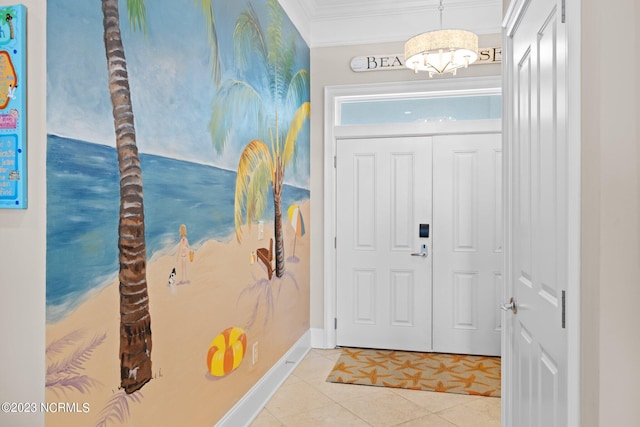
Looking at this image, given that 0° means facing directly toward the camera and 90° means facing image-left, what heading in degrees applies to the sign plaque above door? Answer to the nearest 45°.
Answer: approximately 0°

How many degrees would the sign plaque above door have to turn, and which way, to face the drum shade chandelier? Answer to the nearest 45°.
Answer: approximately 45° to its left
